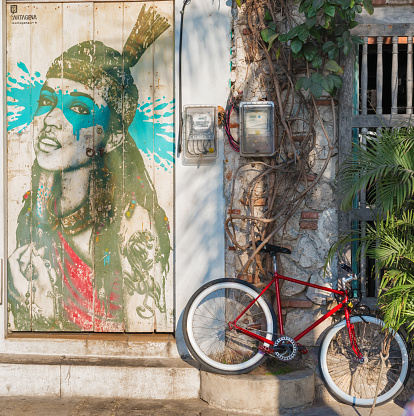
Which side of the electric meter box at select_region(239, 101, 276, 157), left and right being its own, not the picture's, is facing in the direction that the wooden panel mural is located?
right

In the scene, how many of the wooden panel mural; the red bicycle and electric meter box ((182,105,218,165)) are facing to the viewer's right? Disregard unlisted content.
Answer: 1

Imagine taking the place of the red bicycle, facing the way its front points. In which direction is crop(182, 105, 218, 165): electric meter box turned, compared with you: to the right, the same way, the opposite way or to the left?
to the right

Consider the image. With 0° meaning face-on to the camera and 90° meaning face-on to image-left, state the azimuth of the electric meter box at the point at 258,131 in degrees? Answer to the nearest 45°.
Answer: approximately 0°

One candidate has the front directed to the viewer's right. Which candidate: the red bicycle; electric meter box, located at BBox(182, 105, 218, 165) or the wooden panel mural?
the red bicycle

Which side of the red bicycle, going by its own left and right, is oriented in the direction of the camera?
right
